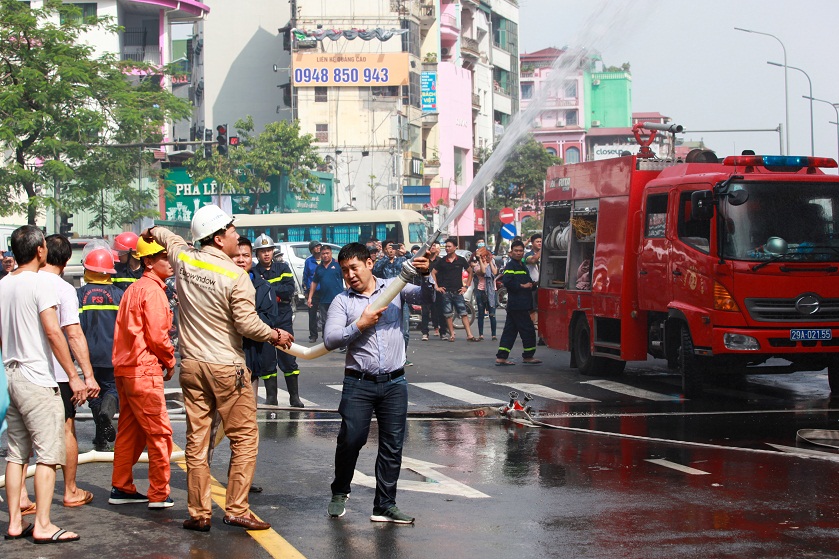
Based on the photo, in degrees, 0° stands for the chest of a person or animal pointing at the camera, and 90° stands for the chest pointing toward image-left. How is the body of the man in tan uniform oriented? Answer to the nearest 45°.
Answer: approximately 225°

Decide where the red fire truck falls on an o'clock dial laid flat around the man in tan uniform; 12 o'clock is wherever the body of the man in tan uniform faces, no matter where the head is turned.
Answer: The red fire truck is roughly at 12 o'clock from the man in tan uniform.

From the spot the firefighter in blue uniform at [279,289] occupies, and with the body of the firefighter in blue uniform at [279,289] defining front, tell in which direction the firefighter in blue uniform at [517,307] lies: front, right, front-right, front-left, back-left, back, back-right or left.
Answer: back-left

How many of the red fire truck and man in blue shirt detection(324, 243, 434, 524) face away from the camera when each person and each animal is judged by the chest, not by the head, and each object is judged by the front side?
0

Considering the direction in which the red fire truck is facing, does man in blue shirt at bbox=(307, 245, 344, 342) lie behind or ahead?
behind

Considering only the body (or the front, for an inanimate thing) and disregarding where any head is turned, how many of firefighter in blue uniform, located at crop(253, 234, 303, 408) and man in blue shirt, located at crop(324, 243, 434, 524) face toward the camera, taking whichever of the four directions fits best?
2

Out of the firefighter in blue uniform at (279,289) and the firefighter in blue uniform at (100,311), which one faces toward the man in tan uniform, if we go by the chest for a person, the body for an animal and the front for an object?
the firefighter in blue uniform at (279,289)
